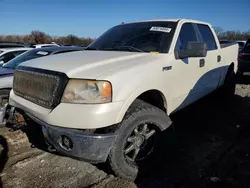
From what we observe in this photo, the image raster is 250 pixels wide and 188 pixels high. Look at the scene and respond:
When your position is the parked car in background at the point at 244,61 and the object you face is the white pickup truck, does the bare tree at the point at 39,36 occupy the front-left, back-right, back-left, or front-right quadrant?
back-right

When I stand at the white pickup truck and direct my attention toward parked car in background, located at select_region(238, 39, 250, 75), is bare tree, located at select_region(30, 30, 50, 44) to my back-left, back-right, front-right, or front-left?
front-left

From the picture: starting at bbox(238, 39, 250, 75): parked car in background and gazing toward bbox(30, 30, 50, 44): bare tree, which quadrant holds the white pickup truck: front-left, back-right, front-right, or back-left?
back-left

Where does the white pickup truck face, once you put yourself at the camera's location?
facing the viewer and to the left of the viewer

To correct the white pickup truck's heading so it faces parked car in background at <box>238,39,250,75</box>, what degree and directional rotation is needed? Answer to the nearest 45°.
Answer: approximately 180°

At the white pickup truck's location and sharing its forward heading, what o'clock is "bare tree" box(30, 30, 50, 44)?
The bare tree is roughly at 4 o'clock from the white pickup truck.
